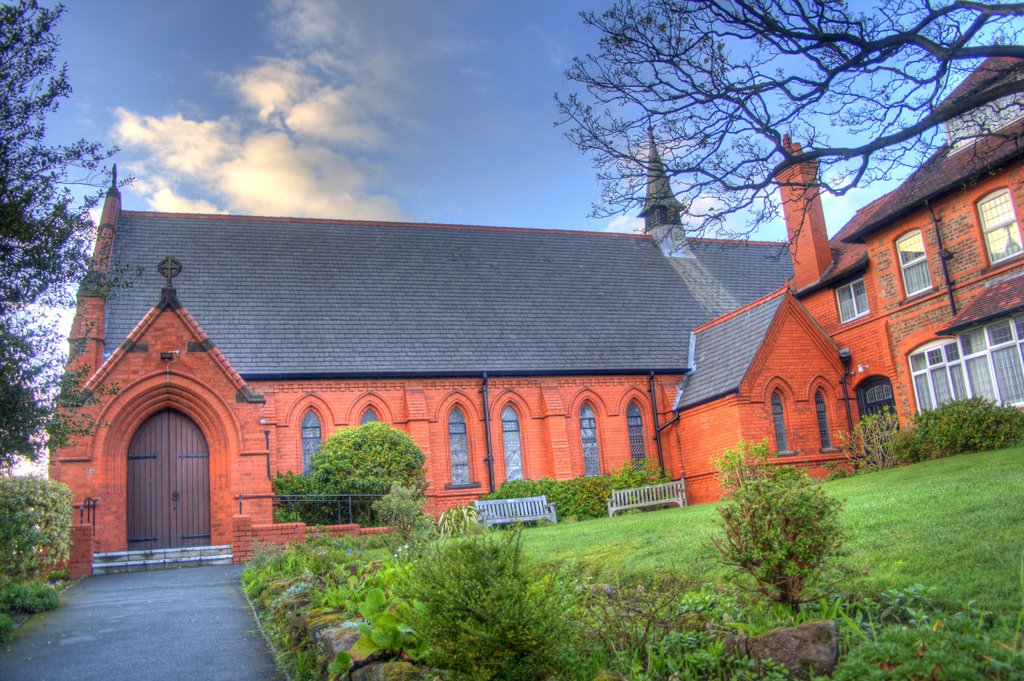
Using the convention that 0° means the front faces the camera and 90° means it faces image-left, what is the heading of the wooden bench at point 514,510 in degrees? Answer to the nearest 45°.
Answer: approximately 0°

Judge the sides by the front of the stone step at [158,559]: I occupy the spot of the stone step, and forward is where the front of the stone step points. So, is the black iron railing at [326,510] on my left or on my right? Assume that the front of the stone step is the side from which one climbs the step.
on my left

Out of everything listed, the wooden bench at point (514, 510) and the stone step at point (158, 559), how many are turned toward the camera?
2

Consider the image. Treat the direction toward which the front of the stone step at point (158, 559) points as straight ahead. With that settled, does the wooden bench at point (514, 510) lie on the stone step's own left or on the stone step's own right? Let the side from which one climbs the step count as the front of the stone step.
on the stone step's own left

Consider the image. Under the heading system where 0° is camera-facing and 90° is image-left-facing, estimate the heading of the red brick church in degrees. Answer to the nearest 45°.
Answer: approximately 0°
